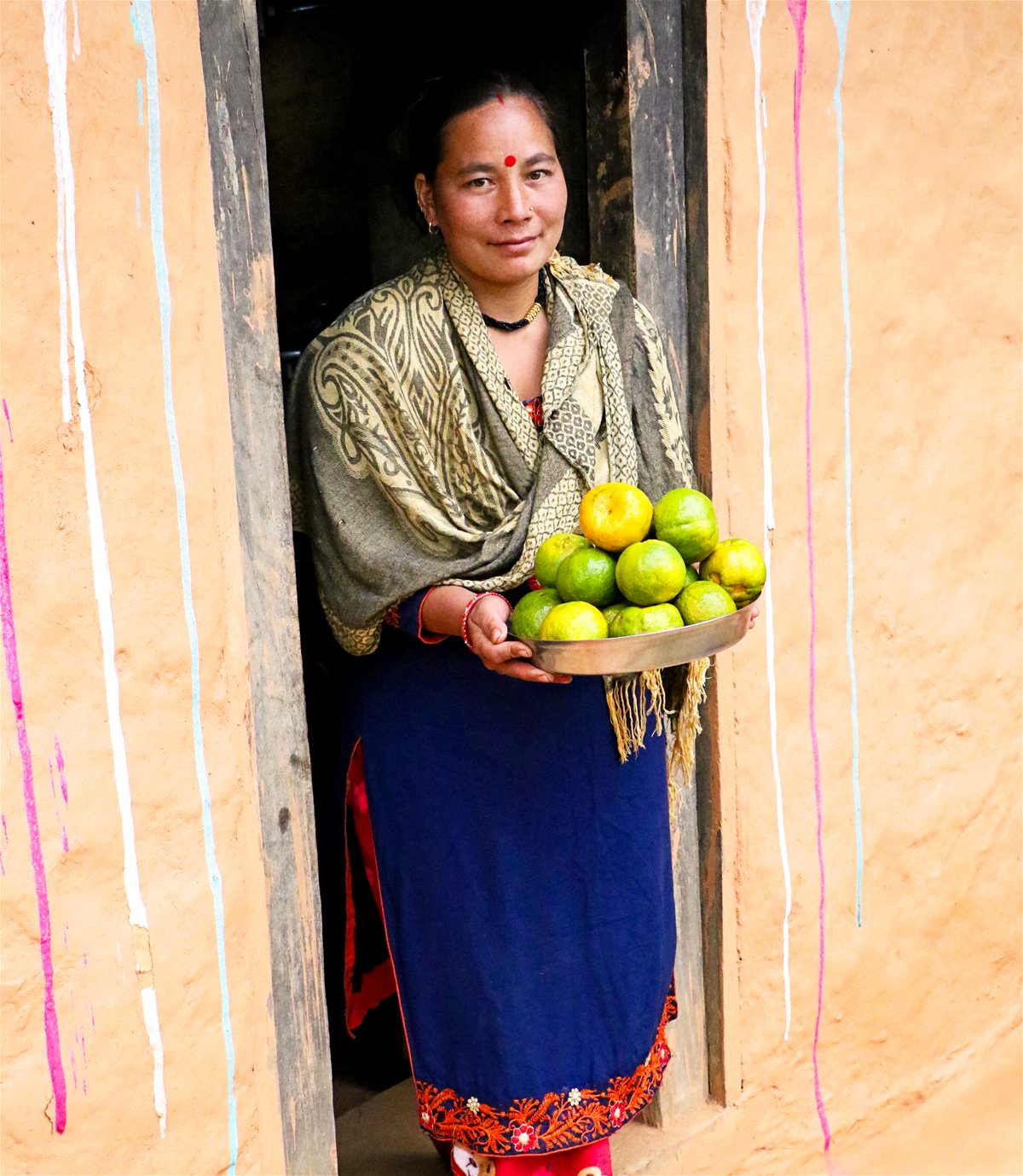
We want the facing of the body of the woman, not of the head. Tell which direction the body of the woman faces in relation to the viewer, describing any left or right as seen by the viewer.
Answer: facing the viewer and to the right of the viewer
